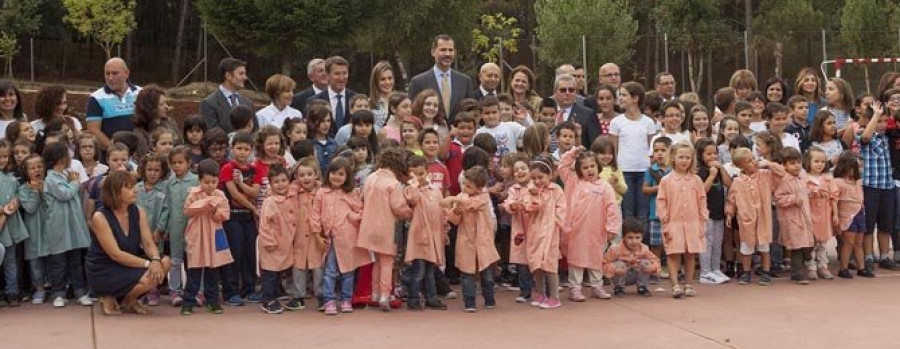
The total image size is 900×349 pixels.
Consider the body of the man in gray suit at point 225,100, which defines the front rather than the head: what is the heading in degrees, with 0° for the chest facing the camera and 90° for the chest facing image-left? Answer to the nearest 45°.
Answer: approximately 315°

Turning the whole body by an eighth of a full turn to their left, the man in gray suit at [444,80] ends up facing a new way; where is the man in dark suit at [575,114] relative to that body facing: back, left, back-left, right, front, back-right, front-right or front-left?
front-left

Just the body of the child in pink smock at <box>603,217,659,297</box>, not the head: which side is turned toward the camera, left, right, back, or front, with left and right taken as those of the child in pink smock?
front

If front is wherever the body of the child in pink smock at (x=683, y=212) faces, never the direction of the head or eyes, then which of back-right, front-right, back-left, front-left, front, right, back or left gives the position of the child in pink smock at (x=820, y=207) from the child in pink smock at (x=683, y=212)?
back-left

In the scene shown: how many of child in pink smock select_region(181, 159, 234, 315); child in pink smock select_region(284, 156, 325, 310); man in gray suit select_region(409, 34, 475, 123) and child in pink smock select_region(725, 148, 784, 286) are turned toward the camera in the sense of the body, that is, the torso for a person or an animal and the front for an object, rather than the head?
4

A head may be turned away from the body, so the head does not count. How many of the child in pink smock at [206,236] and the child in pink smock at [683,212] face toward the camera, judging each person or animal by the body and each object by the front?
2

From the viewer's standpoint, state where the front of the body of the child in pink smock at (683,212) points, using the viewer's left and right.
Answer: facing the viewer

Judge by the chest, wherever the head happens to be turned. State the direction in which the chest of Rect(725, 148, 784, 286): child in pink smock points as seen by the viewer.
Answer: toward the camera

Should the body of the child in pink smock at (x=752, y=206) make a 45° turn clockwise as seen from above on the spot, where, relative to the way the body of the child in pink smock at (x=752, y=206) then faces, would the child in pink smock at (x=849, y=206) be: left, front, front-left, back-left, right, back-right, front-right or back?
back
